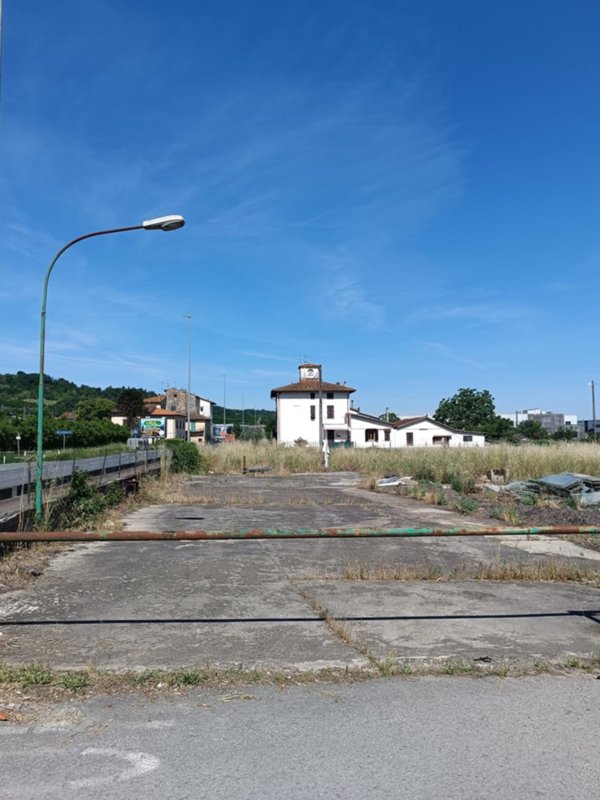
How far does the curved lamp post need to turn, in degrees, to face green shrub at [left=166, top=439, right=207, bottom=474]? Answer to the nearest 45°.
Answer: approximately 90° to its left

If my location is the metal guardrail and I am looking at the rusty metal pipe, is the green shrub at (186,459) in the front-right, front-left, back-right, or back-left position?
back-left

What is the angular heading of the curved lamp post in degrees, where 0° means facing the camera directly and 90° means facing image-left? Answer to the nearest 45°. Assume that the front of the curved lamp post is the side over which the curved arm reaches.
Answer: approximately 270°

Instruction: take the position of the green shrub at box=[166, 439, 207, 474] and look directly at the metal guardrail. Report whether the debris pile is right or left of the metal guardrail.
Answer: left

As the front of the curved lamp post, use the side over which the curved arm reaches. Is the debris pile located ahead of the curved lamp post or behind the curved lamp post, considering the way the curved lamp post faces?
ahead

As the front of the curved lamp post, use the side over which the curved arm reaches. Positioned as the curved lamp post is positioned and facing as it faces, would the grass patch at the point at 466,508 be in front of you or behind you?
in front

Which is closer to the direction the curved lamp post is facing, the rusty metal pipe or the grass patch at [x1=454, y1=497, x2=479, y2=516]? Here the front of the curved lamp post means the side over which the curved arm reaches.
the grass patch

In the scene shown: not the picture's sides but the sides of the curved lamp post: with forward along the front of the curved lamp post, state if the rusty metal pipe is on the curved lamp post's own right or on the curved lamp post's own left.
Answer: on the curved lamp post's own right
